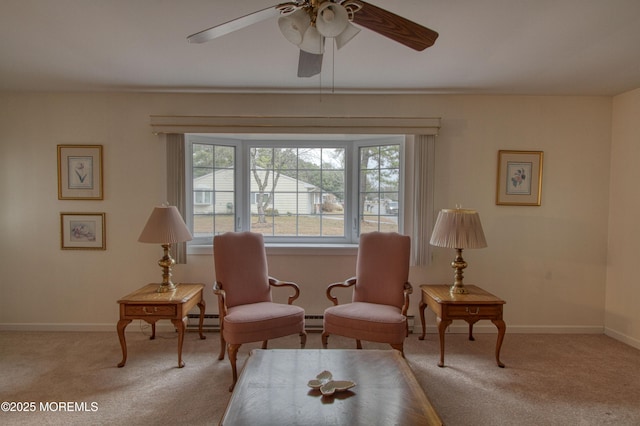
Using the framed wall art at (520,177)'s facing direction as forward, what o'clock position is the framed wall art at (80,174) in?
the framed wall art at (80,174) is roughly at 2 o'clock from the framed wall art at (520,177).

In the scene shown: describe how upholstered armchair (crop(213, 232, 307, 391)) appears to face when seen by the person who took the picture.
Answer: facing the viewer and to the right of the viewer

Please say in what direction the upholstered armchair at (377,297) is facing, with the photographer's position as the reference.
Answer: facing the viewer and to the left of the viewer

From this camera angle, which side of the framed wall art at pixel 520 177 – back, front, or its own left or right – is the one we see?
front

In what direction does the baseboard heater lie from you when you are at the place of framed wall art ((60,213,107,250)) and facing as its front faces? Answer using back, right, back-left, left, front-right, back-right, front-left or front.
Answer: front-left

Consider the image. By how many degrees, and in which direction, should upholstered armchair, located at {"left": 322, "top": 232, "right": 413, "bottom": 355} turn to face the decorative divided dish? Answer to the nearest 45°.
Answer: approximately 45° to its left

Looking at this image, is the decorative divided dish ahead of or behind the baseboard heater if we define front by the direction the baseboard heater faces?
ahead

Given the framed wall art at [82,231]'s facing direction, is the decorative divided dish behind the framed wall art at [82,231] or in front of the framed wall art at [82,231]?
in front

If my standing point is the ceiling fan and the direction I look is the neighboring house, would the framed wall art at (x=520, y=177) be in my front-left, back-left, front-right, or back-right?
front-right

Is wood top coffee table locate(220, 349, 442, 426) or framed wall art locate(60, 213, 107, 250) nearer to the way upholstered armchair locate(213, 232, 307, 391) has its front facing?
the wood top coffee table

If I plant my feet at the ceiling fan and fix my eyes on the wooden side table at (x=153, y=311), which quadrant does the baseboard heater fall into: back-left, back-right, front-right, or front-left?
front-right

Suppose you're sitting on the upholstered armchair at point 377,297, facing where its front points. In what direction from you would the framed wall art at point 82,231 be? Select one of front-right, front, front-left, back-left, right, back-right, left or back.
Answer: front-right

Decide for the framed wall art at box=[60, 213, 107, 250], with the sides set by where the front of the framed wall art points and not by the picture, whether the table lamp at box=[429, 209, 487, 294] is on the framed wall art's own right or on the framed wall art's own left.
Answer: on the framed wall art's own left

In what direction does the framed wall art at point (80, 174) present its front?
toward the camera

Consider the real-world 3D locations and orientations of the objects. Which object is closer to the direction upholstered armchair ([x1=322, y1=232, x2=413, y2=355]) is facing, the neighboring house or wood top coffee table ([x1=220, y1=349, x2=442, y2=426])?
the wood top coffee table

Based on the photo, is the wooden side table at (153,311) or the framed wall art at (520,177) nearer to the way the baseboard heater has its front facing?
the wooden side table

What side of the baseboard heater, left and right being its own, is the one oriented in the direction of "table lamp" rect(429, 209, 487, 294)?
left
